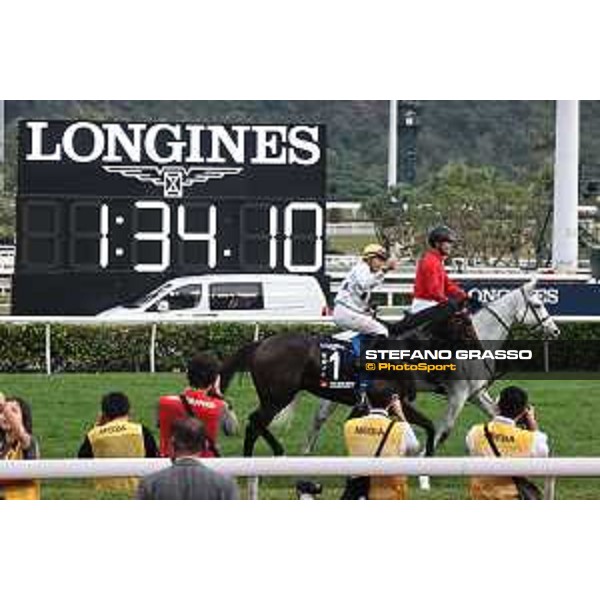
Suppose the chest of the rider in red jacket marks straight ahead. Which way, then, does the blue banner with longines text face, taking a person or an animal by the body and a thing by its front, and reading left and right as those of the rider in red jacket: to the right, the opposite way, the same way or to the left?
to the right

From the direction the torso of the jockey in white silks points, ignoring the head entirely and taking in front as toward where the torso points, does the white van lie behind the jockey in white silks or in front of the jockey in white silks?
behind

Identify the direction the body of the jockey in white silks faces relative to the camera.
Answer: to the viewer's right

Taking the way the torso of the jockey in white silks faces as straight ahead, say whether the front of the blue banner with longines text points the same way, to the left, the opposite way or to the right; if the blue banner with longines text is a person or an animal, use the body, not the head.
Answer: to the right

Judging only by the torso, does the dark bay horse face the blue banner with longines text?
yes

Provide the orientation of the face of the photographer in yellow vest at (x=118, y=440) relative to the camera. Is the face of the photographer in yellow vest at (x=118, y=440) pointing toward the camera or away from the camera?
away from the camera

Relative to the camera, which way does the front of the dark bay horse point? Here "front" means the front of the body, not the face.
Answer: to the viewer's right

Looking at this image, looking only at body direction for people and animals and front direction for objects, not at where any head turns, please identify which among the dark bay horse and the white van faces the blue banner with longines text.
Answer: the dark bay horse

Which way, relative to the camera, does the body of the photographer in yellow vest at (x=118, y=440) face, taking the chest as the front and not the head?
away from the camera

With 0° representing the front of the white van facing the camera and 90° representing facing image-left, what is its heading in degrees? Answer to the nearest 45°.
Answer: approximately 90°

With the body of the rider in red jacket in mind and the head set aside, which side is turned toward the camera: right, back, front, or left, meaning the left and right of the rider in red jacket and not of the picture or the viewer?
right

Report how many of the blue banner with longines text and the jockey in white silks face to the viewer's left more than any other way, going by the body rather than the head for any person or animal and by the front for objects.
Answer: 0

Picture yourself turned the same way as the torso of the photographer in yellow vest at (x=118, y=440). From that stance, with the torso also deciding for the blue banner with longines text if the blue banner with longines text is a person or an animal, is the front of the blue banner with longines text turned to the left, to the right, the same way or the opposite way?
the opposite way

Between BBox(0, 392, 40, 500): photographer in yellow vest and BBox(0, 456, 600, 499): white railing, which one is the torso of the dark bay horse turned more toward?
the white railing

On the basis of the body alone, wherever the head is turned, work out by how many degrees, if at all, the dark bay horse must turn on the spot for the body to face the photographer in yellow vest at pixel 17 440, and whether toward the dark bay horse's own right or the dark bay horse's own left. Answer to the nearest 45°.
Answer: approximately 135° to the dark bay horse's own right
